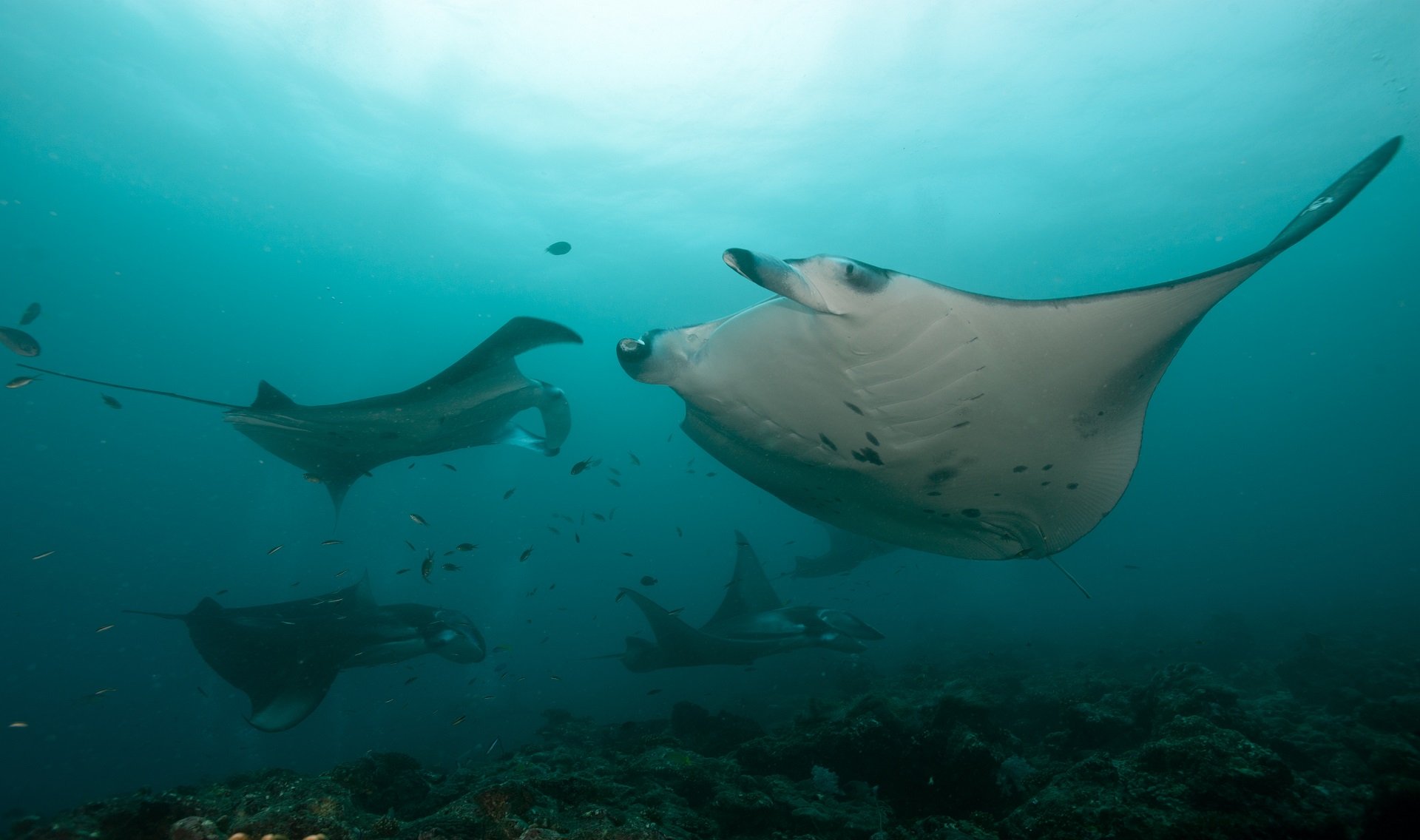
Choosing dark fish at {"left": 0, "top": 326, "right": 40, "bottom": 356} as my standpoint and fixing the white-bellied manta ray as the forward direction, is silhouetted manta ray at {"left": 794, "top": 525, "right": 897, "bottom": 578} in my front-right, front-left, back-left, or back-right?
front-left

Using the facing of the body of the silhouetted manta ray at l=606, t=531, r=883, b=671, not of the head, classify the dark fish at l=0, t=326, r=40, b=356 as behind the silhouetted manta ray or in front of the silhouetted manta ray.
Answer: behind

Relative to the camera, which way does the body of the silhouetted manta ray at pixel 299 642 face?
to the viewer's right

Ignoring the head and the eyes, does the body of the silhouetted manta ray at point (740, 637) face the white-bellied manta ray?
no

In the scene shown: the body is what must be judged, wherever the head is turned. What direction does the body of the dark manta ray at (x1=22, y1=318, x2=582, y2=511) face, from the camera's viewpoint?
to the viewer's right

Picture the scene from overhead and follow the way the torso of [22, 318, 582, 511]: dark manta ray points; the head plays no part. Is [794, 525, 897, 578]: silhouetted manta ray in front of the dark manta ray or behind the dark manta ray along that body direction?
in front

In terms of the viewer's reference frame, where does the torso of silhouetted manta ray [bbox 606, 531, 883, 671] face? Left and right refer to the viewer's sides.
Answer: facing to the right of the viewer

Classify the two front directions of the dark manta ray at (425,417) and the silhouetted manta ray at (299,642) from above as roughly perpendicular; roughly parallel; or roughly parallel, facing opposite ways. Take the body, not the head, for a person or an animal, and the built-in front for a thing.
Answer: roughly parallel

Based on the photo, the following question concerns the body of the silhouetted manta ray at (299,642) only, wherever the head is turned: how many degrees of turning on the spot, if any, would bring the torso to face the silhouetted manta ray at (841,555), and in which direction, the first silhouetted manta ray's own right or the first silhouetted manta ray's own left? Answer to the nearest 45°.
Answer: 0° — it already faces it

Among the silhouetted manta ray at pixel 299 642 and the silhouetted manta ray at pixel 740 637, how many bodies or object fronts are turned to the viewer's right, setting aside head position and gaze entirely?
2

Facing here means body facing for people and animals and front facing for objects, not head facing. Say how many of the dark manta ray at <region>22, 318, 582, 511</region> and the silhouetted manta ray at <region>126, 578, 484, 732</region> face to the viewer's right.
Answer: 2

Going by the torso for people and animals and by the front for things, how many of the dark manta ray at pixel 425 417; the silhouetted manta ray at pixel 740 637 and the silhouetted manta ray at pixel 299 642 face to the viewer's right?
3
